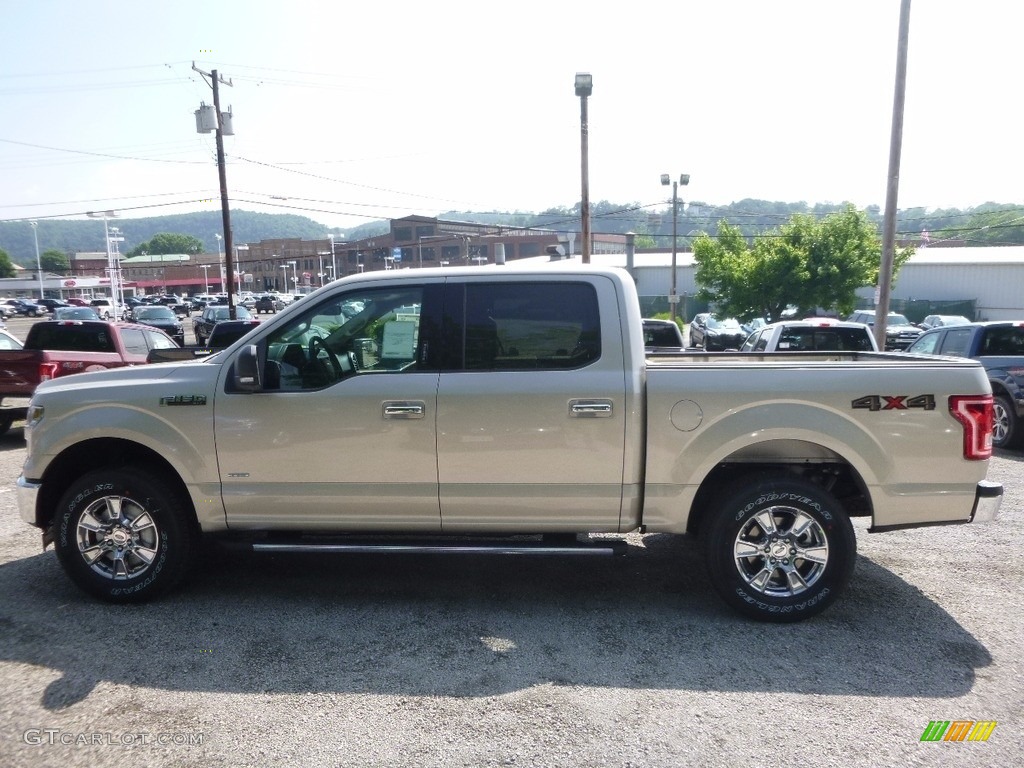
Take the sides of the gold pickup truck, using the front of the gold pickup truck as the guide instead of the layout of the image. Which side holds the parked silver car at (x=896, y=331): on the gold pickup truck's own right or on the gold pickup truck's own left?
on the gold pickup truck's own right

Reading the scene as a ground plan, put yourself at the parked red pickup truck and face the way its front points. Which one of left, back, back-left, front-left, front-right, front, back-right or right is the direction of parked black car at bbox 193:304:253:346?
front-left

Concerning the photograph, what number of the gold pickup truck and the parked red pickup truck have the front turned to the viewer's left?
1

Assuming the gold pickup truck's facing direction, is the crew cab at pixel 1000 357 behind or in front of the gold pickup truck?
behind

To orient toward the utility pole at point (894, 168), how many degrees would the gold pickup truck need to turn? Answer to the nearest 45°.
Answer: approximately 135° to its right

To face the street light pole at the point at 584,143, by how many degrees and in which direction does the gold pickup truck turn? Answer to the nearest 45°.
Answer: approximately 90° to its right

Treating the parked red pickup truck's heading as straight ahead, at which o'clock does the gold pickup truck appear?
The gold pickup truck is roughly at 4 o'clock from the parked red pickup truck.

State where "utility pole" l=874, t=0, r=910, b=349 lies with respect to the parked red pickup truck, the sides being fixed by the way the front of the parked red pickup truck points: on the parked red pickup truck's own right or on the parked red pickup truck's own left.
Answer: on the parked red pickup truck's own right

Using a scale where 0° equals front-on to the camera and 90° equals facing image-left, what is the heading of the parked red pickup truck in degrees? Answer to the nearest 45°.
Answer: approximately 225°

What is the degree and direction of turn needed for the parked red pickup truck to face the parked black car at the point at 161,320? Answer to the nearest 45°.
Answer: approximately 45° to its left

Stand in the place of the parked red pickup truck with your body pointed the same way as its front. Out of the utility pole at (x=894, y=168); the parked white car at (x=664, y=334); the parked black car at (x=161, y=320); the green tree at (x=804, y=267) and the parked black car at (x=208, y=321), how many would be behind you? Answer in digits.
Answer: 0

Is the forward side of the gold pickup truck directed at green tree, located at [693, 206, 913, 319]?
no

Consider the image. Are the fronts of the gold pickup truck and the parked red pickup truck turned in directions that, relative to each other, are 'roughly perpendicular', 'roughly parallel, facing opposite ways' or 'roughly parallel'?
roughly perpendicular

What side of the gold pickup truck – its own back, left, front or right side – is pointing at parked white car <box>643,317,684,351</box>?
right

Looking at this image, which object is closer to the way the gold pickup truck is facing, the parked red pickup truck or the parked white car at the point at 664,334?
the parked red pickup truck

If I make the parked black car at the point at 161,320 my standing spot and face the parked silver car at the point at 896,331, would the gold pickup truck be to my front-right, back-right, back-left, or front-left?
front-right

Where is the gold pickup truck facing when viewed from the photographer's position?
facing to the left of the viewer

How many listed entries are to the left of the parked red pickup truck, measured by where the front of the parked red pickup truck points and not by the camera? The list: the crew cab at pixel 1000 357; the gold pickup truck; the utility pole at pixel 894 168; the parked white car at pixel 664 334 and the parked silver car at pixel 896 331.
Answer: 0

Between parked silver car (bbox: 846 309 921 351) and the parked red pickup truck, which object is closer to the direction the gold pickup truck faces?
the parked red pickup truck

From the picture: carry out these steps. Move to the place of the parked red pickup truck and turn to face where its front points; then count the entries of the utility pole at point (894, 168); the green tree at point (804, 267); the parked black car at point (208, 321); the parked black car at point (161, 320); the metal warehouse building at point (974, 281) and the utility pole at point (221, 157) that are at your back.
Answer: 0

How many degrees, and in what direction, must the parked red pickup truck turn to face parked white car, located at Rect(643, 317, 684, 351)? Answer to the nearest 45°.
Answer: approximately 45° to its right
